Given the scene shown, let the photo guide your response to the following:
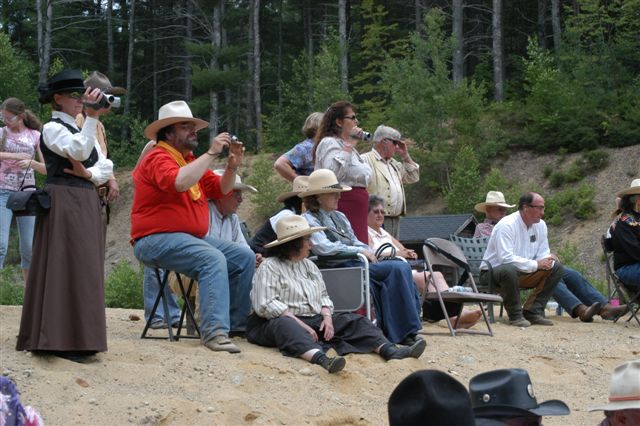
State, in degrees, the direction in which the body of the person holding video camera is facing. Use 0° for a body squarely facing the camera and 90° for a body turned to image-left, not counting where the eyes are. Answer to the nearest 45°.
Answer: approximately 315°

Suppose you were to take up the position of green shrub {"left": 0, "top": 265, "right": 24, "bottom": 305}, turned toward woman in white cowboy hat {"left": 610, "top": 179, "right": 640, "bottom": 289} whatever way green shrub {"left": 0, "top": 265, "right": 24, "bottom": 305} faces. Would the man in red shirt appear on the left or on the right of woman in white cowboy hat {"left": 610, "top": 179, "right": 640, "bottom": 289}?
right

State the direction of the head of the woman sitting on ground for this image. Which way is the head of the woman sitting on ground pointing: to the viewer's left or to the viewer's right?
to the viewer's right

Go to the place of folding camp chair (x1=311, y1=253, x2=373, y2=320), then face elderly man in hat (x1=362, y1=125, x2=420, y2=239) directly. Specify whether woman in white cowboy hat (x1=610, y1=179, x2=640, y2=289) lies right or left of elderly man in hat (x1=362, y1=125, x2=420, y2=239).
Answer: right

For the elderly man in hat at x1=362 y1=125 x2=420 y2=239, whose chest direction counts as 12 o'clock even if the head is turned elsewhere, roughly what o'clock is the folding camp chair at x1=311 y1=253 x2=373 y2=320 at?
The folding camp chair is roughly at 2 o'clock from the elderly man in hat.

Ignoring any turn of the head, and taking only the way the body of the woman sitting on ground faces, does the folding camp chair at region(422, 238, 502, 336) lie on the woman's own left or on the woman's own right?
on the woman's own left
